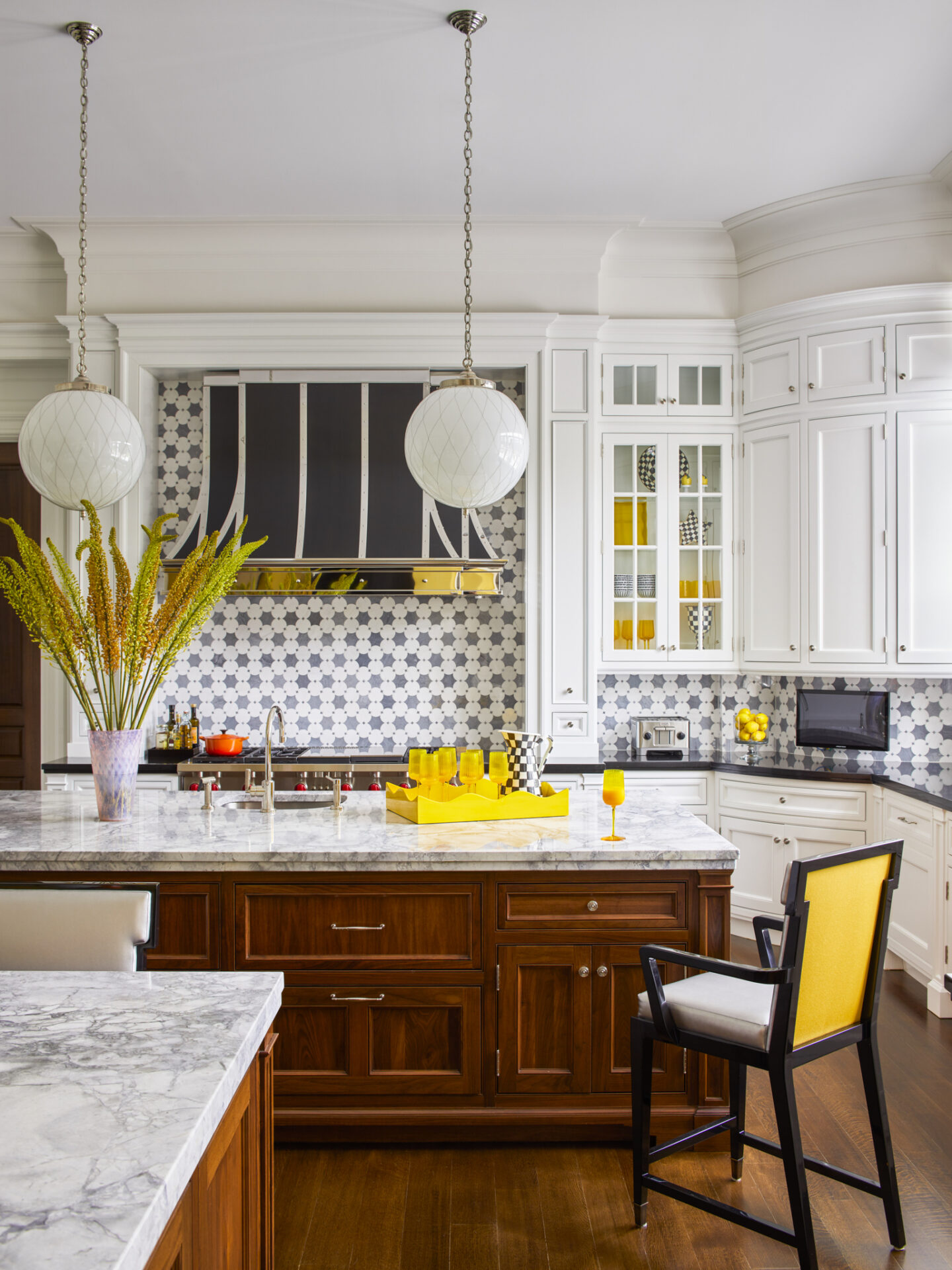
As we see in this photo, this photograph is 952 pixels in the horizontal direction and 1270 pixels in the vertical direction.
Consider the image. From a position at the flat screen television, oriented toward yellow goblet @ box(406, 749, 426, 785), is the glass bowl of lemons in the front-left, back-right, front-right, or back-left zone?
front-right

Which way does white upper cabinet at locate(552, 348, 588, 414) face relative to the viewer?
toward the camera

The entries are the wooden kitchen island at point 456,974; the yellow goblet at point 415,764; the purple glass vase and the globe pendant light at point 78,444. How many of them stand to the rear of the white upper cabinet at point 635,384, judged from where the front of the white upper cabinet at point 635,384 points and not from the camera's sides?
0

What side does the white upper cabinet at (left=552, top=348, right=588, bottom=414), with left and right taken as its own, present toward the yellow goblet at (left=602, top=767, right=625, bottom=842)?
front

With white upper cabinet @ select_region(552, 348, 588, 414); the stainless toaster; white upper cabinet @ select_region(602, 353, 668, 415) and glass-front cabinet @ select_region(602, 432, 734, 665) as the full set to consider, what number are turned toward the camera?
4

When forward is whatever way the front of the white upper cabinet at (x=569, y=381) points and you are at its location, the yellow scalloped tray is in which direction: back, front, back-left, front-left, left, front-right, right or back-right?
front

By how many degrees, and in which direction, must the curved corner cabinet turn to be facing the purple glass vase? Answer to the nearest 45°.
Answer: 0° — it already faces it

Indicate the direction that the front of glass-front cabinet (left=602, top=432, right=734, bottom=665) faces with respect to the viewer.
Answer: facing the viewer

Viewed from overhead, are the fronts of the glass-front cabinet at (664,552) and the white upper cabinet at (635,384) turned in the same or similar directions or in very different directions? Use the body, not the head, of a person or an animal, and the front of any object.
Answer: same or similar directions

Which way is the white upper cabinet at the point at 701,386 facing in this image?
toward the camera

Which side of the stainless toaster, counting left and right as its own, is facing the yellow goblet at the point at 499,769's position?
front

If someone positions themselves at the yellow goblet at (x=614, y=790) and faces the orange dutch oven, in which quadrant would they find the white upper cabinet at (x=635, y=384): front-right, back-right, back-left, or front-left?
front-right

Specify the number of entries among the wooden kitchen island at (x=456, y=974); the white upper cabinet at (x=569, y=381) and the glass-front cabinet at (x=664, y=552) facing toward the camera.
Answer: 3

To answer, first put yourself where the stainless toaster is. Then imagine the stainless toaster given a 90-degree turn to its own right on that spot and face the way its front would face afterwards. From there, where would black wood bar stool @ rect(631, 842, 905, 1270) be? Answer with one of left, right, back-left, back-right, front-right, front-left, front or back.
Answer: left

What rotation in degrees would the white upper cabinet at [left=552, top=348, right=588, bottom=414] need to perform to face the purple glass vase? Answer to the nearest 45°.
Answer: approximately 45° to its right

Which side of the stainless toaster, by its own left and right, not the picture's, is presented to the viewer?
front
